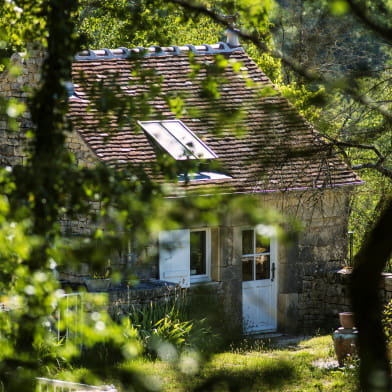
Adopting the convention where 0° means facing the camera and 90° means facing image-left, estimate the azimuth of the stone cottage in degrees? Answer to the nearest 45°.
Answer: approximately 315°

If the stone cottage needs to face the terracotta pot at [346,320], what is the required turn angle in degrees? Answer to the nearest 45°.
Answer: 0° — it already faces it
